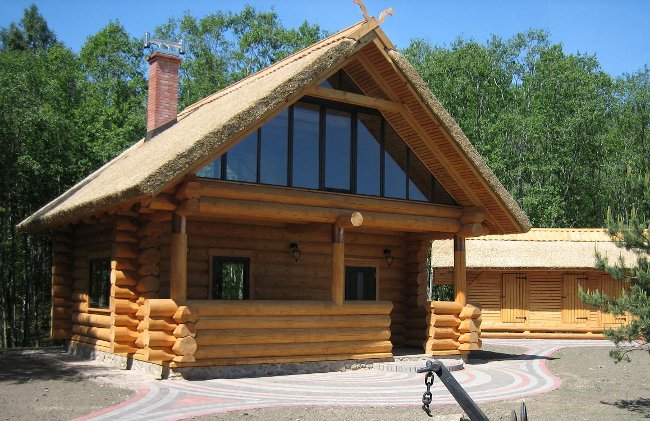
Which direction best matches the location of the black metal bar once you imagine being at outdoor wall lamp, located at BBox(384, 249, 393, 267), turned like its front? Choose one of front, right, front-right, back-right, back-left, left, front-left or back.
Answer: front-right

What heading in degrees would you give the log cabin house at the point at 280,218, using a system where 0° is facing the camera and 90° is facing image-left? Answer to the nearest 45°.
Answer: approximately 315°

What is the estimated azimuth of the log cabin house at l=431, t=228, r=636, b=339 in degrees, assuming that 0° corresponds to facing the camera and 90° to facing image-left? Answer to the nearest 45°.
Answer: approximately 0°

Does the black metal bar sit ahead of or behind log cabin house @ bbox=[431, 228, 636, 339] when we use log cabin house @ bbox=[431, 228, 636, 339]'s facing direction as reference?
ahead

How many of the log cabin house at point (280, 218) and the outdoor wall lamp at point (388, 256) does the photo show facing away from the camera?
0

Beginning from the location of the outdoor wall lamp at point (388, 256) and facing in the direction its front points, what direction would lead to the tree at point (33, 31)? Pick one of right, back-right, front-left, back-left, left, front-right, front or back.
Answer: back

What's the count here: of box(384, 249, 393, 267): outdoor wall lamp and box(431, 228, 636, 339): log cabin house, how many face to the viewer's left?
0

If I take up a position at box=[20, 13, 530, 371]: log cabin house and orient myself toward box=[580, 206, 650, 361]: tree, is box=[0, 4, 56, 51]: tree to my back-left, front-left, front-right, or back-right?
back-left

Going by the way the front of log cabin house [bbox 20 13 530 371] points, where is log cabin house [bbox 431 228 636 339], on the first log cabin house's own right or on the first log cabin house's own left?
on the first log cabin house's own left

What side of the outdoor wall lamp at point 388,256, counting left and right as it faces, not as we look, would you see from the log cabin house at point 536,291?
left

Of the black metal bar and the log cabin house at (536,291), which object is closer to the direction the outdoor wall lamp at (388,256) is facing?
the black metal bar

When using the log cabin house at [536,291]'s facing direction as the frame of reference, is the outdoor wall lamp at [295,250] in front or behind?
in front
